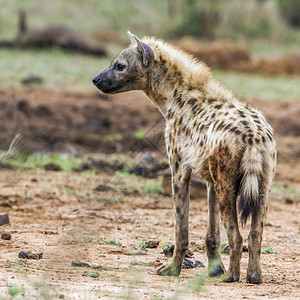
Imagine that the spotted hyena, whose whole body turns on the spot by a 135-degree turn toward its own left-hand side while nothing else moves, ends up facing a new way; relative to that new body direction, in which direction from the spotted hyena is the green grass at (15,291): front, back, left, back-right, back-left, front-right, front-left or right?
front-right

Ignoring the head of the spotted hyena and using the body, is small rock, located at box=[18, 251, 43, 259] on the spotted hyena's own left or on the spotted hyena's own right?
on the spotted hyena's own left

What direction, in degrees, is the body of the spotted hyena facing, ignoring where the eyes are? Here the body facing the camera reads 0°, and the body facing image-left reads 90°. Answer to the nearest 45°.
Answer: approximately 135°

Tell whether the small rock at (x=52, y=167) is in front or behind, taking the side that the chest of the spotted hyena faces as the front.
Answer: in front

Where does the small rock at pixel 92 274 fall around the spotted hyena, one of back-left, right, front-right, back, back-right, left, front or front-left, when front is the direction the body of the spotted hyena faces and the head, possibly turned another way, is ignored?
left

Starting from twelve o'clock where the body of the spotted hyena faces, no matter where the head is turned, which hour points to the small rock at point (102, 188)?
The small rock is roughly at 1 o'clock from the spotted hyena.

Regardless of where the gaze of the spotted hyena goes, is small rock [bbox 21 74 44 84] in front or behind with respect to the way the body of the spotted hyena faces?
in front
